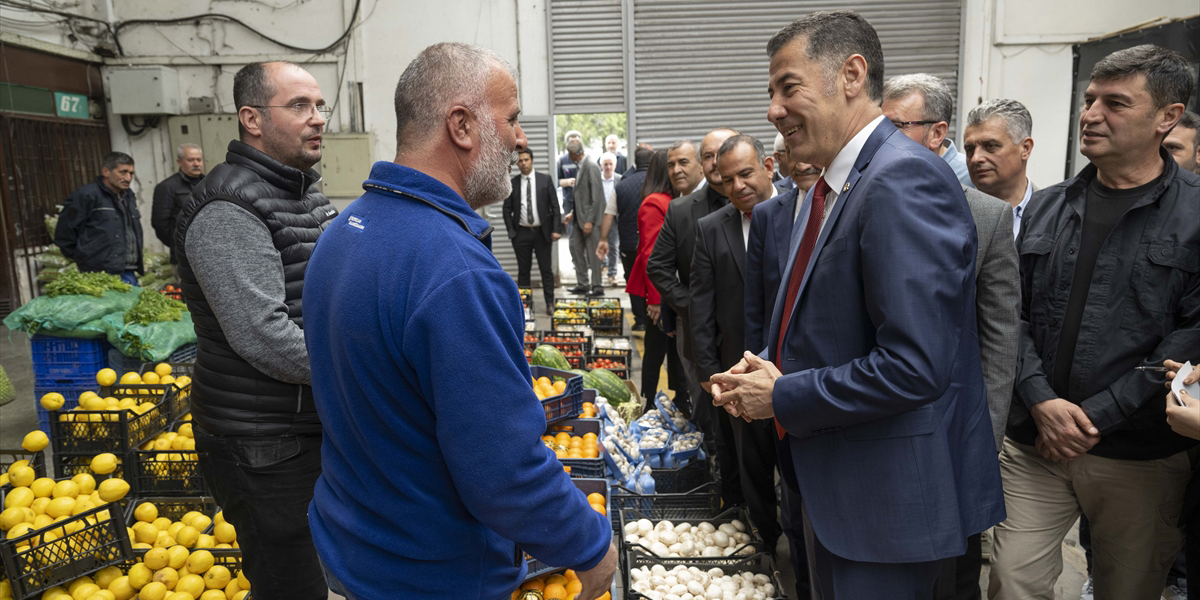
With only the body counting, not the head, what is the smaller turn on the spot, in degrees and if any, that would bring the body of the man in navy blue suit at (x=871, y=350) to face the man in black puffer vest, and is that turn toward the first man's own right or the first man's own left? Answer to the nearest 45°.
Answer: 0° — they already face them

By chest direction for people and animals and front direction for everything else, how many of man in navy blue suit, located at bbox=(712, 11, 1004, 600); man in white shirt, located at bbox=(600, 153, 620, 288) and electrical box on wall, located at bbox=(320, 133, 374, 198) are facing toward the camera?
2

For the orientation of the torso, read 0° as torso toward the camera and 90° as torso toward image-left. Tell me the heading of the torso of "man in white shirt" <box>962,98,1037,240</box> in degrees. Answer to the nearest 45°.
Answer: approximately 45°

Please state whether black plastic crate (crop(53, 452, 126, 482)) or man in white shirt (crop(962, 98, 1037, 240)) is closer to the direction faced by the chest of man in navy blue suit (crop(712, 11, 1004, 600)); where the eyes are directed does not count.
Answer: the black plastic crate

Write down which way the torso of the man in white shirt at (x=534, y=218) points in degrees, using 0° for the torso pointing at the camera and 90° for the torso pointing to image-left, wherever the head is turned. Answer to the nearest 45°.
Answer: approximately 0°

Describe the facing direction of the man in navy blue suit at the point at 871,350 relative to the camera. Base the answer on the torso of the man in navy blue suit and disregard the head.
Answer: to the viewer's left

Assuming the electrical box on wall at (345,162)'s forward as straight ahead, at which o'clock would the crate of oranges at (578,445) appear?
The crate of oranges is roughly at 12 o'clock from the electrical box on wall.

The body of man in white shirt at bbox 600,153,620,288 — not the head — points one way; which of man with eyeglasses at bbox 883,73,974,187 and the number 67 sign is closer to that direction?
the man with eyeglasses
